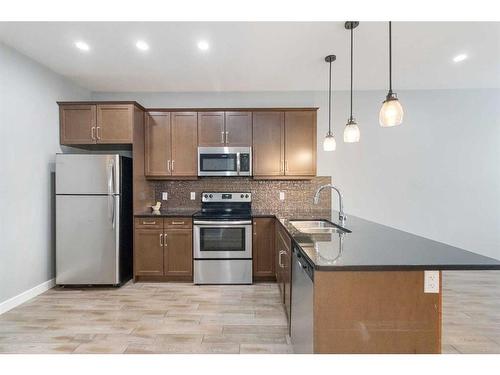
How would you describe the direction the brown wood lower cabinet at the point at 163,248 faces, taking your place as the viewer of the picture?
facing the viewer

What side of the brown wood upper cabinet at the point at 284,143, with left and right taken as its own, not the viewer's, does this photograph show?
front

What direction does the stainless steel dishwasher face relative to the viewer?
to the viewer's left

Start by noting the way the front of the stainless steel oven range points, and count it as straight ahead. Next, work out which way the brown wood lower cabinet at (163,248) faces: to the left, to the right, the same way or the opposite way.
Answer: the same way

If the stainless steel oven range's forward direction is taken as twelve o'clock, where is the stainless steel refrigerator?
The stainless steel refrigerator is roughly at 3 o'clock from the stainless steel oven range.

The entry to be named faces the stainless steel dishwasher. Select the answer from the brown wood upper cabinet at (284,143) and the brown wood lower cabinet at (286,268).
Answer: the brown wood upper cabinet

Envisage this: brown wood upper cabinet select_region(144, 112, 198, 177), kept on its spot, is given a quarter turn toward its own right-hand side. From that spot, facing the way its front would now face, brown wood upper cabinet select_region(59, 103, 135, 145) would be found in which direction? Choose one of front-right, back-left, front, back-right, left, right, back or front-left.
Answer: front

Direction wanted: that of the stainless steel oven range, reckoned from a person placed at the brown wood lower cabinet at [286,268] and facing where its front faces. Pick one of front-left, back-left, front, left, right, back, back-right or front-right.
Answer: front-right

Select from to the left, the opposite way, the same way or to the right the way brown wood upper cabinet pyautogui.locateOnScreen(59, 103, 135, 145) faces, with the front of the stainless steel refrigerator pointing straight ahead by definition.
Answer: the same way

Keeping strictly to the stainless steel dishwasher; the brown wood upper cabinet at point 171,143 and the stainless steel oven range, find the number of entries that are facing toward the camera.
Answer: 2

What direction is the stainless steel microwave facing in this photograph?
toward the camera

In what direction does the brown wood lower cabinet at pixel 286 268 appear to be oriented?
to the viewer's left

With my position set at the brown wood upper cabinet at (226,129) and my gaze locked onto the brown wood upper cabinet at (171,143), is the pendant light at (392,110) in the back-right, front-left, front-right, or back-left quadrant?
back-left

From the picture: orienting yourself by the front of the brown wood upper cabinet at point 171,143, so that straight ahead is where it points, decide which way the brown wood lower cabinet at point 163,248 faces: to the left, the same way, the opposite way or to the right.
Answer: the same way
